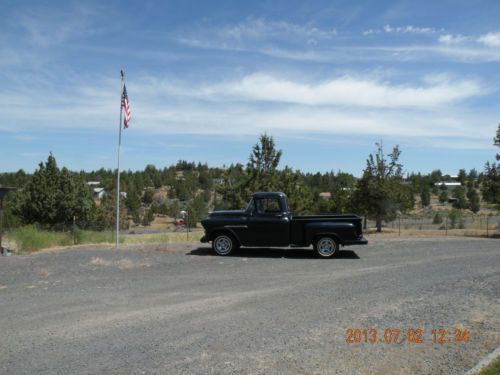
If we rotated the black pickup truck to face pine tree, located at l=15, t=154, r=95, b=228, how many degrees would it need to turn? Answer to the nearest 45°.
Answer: approximately 45° to its right

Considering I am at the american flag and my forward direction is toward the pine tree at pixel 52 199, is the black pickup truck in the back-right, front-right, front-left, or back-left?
back-right

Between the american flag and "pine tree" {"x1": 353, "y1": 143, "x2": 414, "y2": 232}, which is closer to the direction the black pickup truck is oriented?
the american flag

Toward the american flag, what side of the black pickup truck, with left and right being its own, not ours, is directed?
front

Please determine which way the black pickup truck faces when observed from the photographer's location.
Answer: facing to the left of the viewer

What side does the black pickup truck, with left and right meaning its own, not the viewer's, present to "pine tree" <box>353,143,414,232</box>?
right
